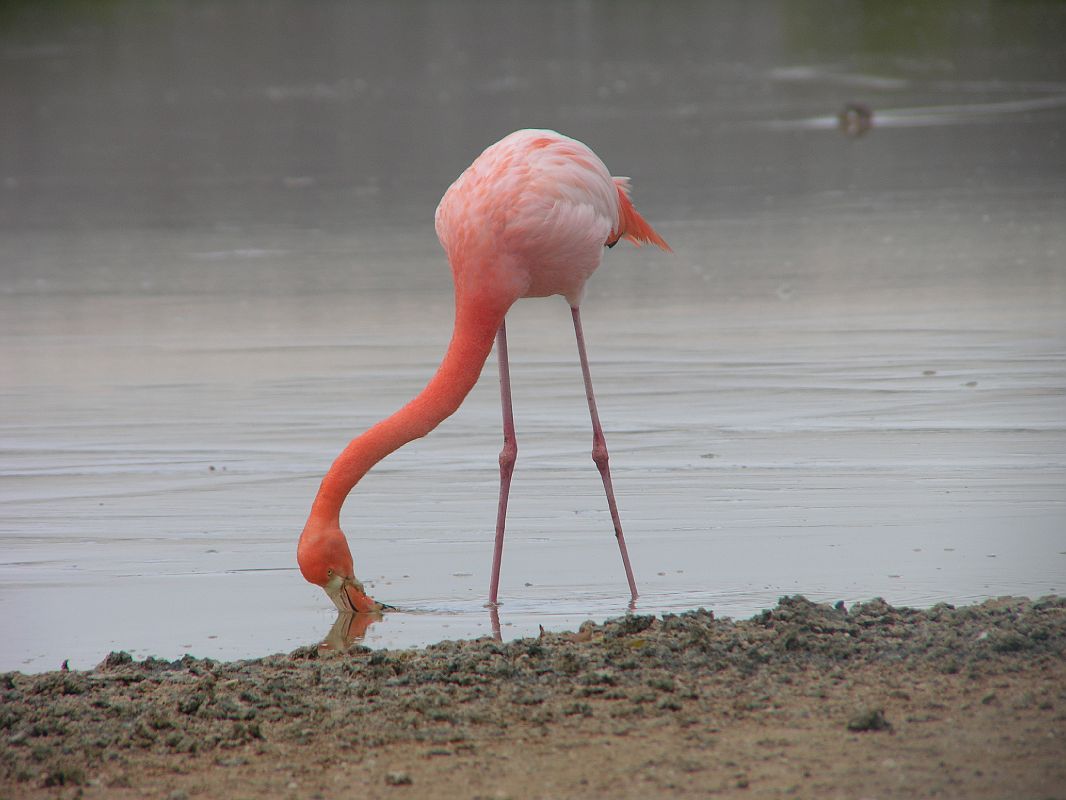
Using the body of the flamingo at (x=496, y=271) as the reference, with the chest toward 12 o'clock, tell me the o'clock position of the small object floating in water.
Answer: The small object floating in water is roughly at 5 o'clock from the flamingo.

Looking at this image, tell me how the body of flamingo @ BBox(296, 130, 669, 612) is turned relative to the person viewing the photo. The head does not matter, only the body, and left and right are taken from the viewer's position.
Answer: facing the viewer and to the left of the viewer
